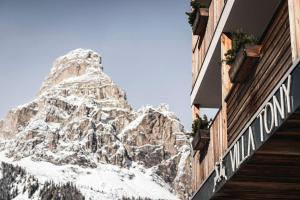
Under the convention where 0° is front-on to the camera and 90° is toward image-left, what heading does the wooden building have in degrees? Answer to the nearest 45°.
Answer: approximately 45°
